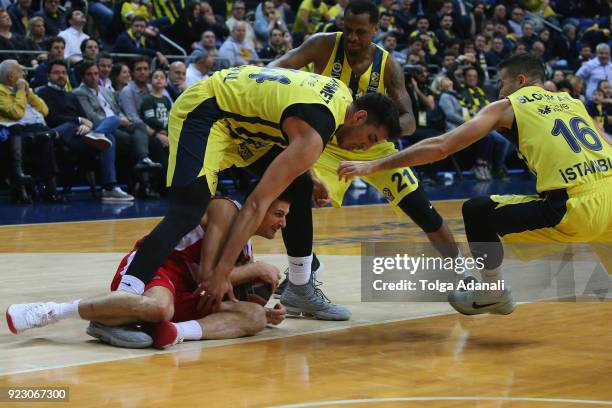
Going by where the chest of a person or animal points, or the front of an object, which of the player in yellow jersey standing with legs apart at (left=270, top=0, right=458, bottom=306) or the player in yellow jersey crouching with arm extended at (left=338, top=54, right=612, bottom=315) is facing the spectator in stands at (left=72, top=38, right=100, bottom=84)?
the player in yellow jersey crouching with arm extended at (left=338, top=54, right=612, bottom=315)

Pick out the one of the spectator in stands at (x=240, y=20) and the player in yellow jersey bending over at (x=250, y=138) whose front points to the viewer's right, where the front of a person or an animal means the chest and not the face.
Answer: the player in yellow jersey bending over

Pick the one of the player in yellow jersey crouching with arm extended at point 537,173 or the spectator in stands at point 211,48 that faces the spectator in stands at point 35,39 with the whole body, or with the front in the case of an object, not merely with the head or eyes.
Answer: the player in yellow jersey crouching with arm extended

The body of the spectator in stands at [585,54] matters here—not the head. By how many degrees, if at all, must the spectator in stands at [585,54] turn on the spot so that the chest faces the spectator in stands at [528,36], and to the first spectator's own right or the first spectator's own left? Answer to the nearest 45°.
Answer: approximately 90° to the first spectator's own right

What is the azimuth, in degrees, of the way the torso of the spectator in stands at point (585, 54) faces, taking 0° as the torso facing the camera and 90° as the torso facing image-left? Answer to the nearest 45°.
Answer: approximately 0°

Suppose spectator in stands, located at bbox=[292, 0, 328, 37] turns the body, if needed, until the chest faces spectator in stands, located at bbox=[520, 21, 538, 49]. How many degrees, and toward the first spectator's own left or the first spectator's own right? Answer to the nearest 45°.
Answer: approximately 90° to the first spectator's own left
